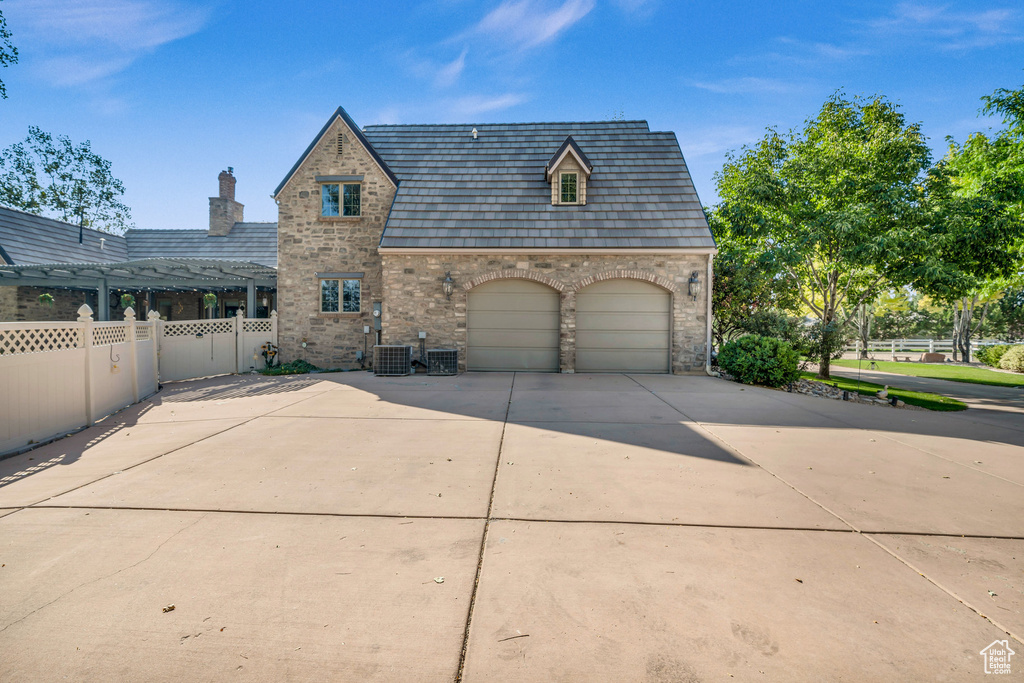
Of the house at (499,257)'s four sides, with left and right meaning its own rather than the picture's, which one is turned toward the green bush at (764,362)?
left

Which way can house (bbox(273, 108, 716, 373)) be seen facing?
toward the camera

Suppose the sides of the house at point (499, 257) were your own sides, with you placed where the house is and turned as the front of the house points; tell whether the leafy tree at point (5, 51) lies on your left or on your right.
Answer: on your right

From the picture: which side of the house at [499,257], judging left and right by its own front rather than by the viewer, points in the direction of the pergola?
right

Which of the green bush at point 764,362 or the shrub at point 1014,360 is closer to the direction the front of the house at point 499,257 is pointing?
the green bush

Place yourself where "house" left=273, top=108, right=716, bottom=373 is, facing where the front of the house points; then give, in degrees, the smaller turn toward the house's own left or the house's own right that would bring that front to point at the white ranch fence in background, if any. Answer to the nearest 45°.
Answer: approximately 135° to the house's own left

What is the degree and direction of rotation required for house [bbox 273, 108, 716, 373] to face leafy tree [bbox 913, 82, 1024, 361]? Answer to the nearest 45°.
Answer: approximately 90° to its left

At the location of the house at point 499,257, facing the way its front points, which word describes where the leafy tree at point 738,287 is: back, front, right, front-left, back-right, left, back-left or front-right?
left
